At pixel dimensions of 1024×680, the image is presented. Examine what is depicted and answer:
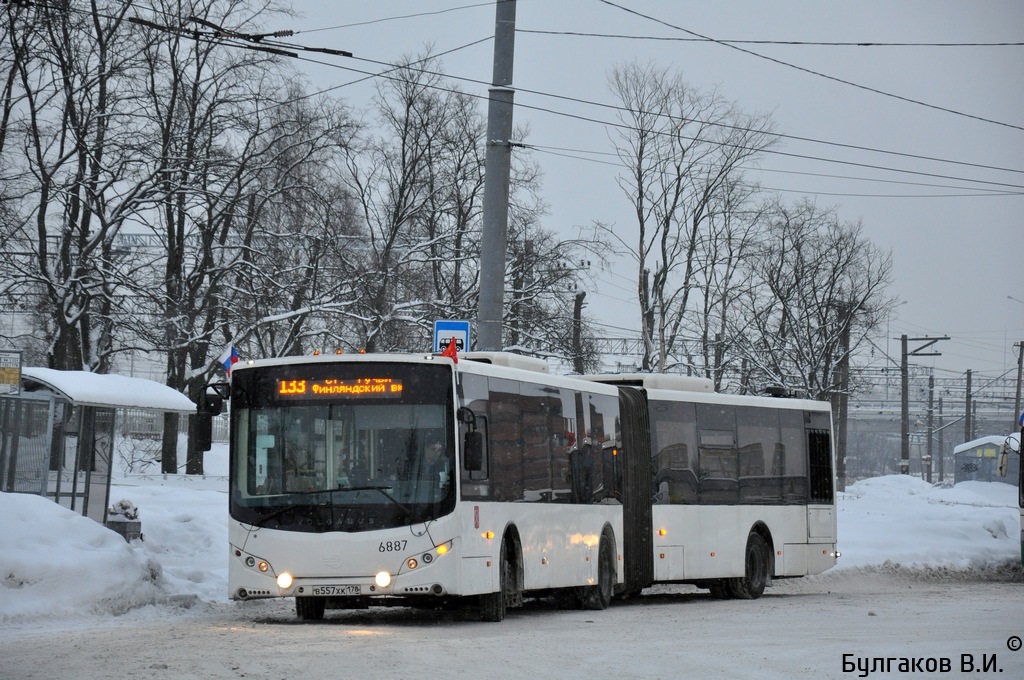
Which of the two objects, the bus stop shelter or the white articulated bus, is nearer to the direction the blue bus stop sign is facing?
the white articulated bus

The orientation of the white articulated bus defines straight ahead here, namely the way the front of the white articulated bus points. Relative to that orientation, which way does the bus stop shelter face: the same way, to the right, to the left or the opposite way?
to the left

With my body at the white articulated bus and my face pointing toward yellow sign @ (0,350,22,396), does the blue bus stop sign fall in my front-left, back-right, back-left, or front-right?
front-right

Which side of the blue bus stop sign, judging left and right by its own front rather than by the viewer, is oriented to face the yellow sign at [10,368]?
right

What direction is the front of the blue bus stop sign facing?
toward the camera

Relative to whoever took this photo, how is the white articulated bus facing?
facing the viewer and to the left of the viewer

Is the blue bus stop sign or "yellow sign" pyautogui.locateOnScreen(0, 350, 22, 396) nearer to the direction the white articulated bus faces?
the yellow sign

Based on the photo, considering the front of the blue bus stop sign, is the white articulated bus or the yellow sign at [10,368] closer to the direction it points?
the white articulated bus

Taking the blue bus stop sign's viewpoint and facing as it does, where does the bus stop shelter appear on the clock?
The bus stop shelter is roughly at 3 o'clock from the blue bus stop sign.

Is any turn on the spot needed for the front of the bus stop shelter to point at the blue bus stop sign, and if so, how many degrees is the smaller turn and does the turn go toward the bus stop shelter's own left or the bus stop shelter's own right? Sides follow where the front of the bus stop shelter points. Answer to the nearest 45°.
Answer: approximately 45° to the bus stop shelter's own left

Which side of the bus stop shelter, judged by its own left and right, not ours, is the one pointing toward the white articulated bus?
front
